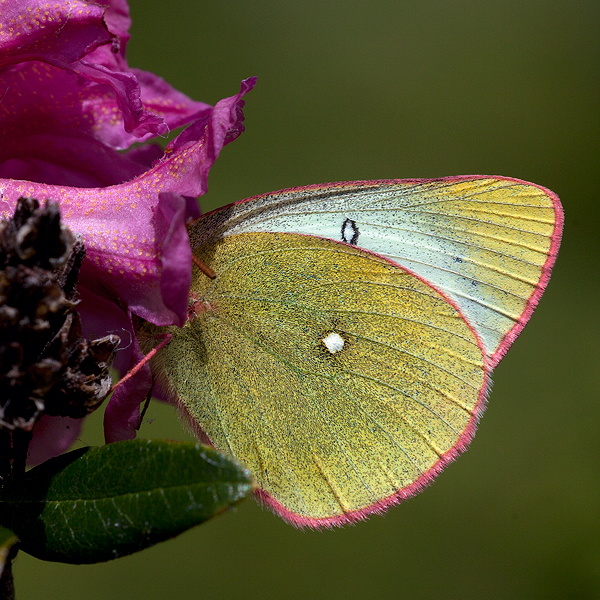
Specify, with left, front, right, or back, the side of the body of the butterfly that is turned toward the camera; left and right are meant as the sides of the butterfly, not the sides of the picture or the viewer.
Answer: left

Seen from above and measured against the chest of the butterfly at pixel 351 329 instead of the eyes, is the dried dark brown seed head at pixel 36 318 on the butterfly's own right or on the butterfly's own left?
on the butterfly's own left
